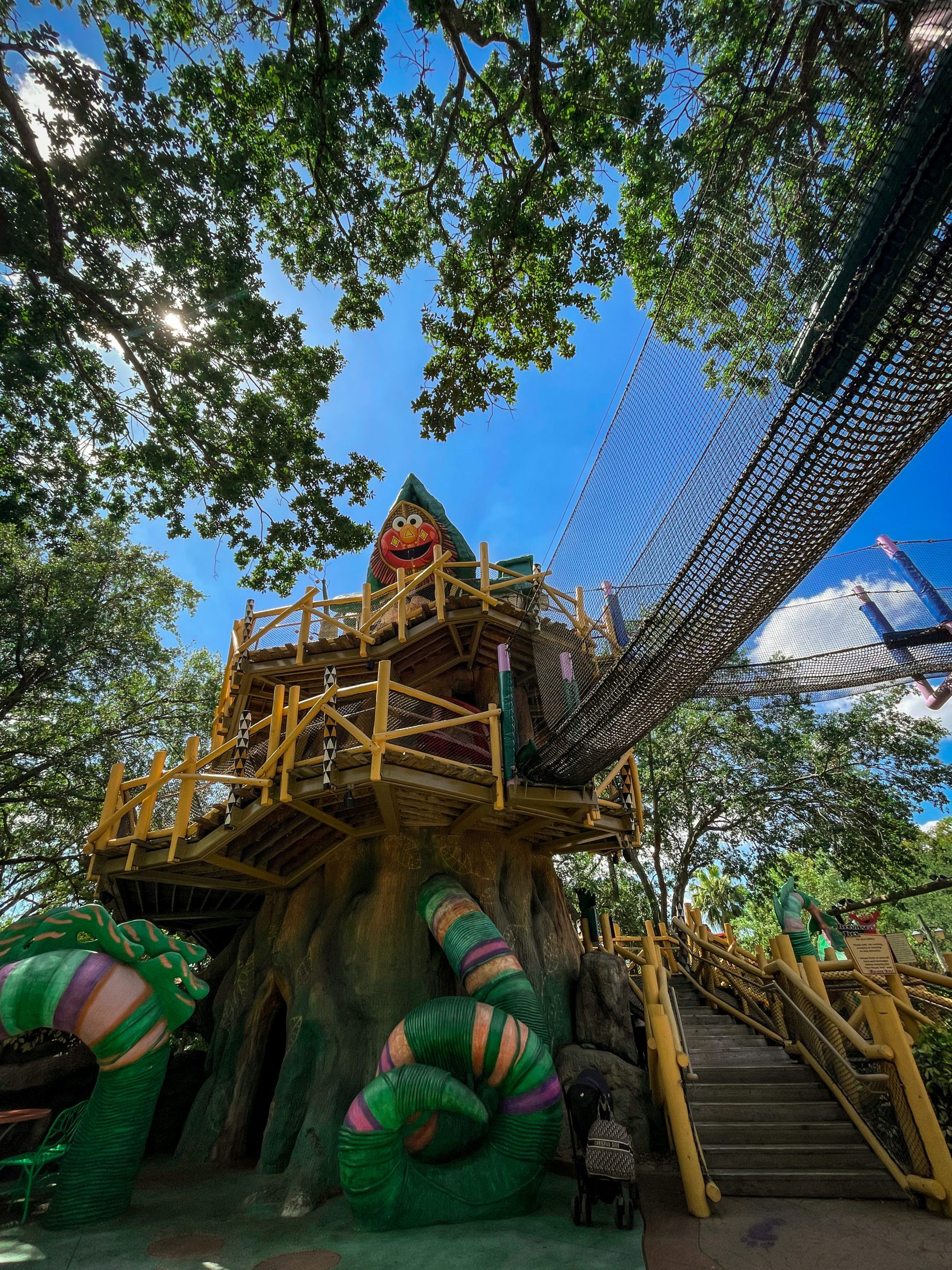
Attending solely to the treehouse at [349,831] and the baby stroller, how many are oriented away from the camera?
1

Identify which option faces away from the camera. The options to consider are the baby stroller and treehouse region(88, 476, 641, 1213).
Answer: the baby stroller

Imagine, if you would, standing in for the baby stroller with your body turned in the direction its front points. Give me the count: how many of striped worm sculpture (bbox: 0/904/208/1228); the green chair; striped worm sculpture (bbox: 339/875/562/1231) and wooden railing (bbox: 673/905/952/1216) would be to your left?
3

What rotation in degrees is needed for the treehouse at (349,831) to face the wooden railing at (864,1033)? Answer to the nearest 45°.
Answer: approximately 45° to its left

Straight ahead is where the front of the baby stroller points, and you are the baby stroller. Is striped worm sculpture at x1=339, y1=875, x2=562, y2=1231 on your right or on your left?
on your left

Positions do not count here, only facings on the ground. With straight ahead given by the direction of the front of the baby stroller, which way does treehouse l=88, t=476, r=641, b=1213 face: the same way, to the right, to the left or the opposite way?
the opposite way

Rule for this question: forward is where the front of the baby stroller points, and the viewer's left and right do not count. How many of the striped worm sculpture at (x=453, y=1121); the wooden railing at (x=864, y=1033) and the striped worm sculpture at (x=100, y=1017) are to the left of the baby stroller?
2

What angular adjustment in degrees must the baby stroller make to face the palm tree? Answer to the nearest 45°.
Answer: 0° — it already faces it

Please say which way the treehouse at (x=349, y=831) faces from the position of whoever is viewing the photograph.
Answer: facing the viewer

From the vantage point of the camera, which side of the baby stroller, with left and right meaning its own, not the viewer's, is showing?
back

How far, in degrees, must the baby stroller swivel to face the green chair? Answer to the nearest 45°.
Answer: approximately 90° to its left

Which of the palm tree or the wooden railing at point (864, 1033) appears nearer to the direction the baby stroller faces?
the palm tree
